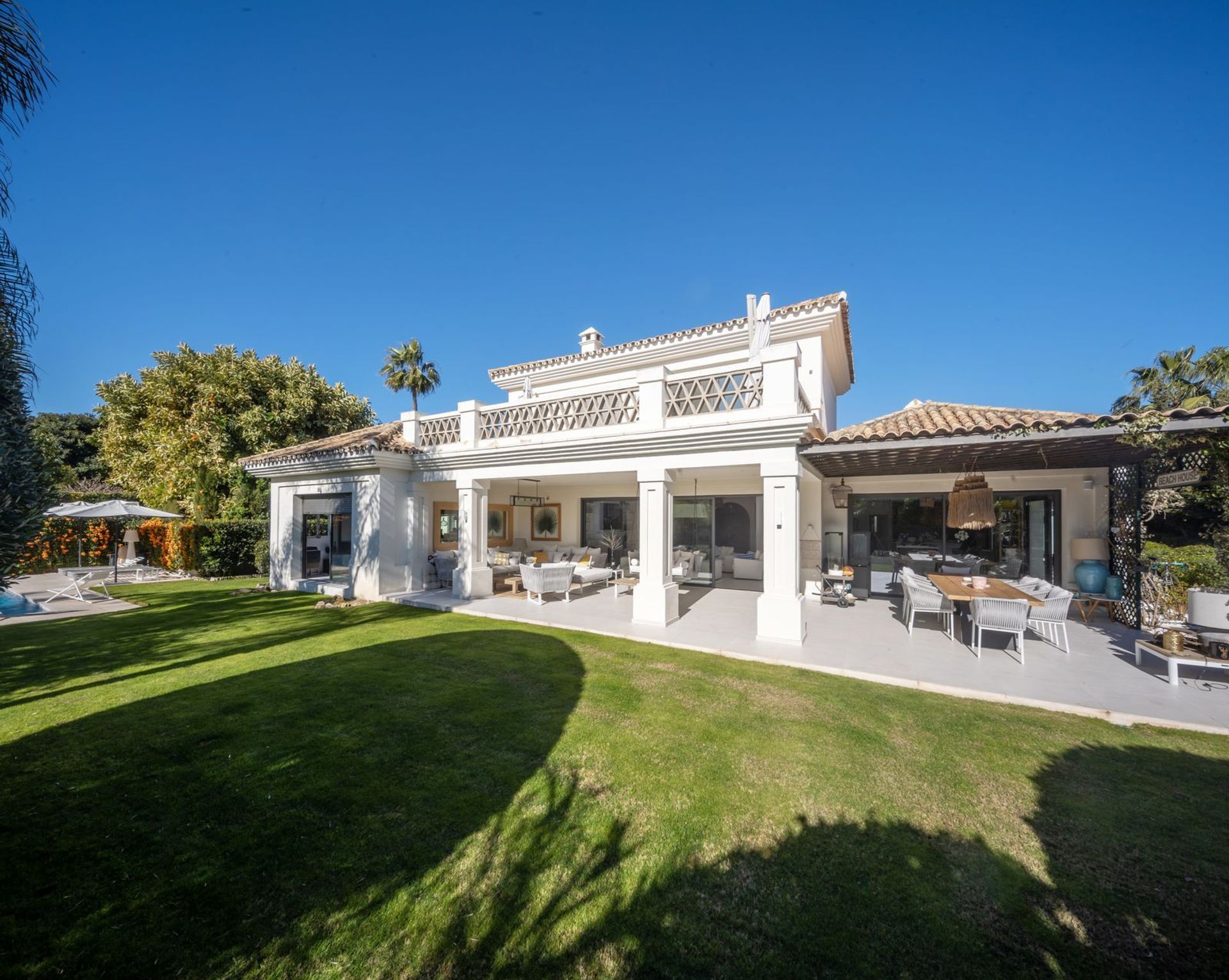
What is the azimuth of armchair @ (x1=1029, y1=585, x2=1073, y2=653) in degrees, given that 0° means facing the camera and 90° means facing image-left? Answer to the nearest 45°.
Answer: approximately 135°

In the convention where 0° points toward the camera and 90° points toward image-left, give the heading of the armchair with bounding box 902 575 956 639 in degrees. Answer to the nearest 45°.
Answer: approximately 270°

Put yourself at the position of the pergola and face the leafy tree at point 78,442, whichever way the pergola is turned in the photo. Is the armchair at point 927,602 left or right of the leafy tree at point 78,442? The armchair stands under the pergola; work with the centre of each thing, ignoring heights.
left

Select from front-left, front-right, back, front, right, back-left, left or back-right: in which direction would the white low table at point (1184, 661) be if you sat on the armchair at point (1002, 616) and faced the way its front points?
right

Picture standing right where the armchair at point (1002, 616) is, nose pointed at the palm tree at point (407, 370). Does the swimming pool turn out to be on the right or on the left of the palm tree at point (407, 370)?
left

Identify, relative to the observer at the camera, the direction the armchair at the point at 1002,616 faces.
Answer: facing away from the viewer

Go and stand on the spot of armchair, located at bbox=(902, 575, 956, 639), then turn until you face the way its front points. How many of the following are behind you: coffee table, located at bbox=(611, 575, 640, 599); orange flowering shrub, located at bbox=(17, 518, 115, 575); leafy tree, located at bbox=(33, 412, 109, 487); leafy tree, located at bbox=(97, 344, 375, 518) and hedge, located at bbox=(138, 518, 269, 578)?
5

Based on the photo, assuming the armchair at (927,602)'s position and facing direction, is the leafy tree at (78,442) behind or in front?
behind

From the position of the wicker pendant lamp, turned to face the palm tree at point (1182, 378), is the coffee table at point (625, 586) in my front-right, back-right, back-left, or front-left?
back-left

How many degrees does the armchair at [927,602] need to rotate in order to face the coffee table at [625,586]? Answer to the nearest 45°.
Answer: approximately 180°

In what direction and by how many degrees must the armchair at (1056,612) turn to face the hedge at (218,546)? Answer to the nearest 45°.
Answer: approximately 45° to its left

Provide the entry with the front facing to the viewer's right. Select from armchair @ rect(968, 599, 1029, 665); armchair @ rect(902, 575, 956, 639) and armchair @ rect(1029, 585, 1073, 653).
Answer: armchair @ rect(902, 575, 956, 639)

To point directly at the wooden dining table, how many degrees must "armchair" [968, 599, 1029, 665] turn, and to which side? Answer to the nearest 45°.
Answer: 0° — it already faces it

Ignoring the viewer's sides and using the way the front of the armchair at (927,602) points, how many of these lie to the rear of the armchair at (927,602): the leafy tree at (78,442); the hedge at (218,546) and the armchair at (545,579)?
3

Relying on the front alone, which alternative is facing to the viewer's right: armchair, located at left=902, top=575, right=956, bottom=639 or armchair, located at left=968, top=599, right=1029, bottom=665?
armchair, located at left=902, top=575, right=956, bottom=639

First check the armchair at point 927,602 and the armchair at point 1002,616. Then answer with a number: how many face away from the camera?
1

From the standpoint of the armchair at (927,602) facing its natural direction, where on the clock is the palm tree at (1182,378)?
The palm tree is roughly at 10 o'clock from the armchair.
